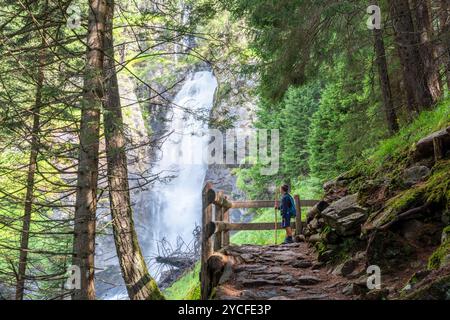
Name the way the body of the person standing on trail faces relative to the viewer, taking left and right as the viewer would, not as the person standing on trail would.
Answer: facing to the left of the viewer

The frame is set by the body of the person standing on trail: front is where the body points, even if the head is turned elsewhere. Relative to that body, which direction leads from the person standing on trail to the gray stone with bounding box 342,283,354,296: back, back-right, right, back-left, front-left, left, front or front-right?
left

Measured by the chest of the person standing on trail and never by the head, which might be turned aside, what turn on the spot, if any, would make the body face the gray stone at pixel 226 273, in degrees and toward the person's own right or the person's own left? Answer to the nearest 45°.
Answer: approximately 90° to the person's own left

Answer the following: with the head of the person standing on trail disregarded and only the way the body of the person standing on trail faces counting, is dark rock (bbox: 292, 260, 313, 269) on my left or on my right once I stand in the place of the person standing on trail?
on my left

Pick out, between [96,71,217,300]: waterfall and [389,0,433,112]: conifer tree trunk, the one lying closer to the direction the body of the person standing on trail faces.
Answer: the waterfall

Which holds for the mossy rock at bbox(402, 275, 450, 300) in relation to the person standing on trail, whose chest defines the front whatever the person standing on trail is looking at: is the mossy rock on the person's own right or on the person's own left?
on the person's own left
